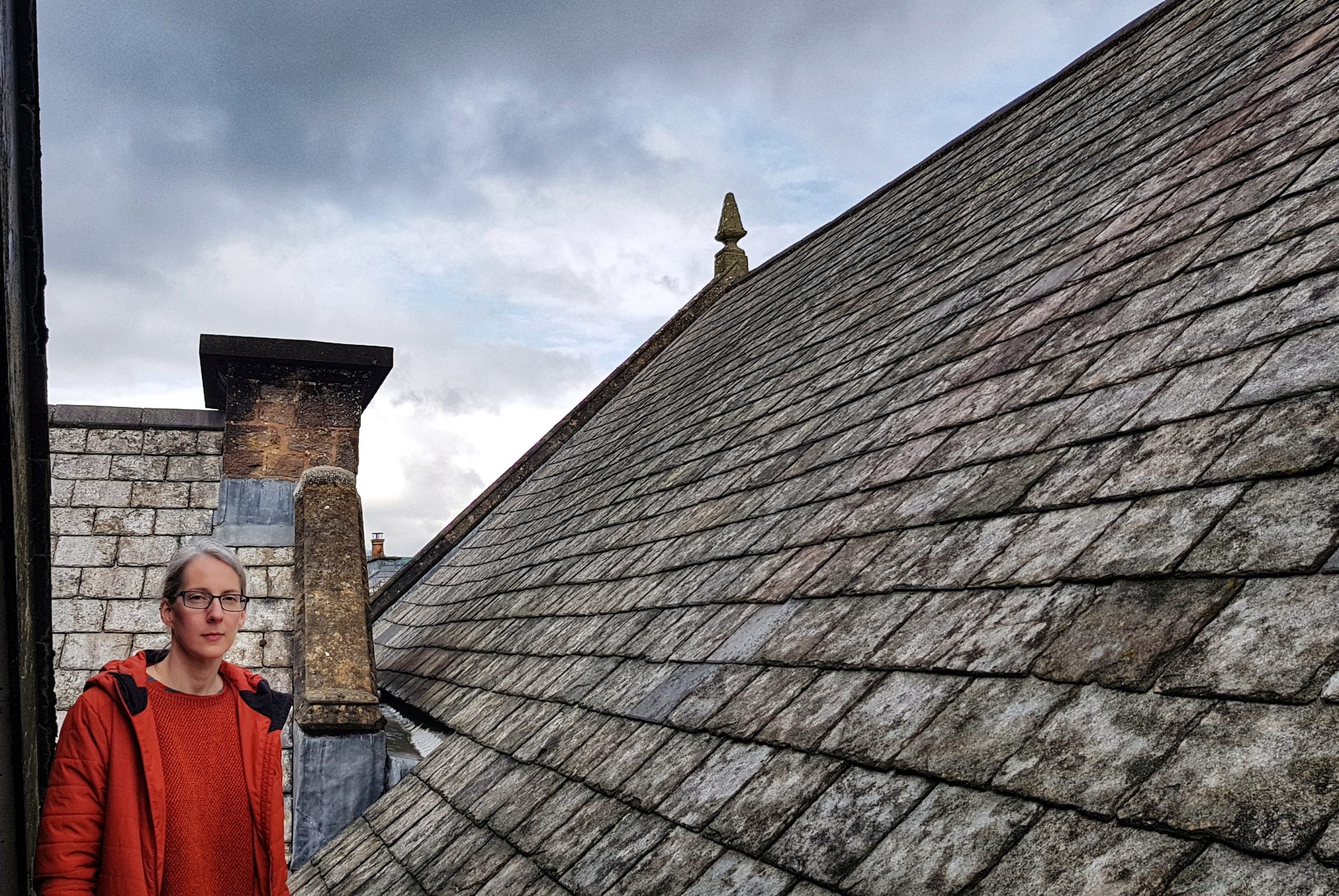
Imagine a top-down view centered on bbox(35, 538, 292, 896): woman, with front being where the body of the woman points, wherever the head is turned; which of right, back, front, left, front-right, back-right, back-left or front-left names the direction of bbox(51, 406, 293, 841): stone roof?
back-left

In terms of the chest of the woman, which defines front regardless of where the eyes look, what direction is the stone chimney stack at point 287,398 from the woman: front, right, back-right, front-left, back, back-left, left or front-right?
back-left

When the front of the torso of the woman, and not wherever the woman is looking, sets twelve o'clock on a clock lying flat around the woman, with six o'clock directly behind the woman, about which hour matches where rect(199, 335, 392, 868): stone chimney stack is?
The stone chimney stack is roughly at 8 o'clock from the woman.

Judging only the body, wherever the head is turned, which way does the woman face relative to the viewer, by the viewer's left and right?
facing the viewer and to the right of the viewer
